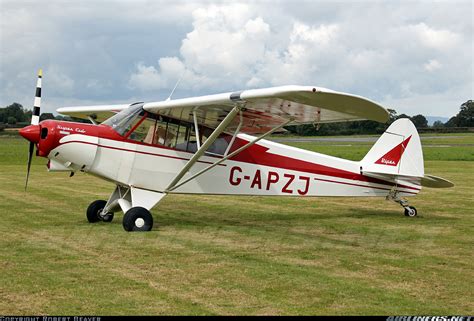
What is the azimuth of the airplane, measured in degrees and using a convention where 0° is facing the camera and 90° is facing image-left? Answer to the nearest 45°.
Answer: approximately 45°
